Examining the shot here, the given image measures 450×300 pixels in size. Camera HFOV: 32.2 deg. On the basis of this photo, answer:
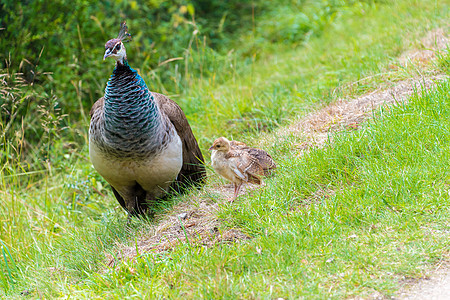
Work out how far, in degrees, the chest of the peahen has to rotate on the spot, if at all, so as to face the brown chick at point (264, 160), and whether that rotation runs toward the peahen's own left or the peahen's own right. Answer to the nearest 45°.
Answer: approximately 135° to the peahen's own left

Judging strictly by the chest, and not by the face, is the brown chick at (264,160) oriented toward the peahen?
yes

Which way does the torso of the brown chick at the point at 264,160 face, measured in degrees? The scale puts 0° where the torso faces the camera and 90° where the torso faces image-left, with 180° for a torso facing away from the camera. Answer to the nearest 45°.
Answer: approximately 90°

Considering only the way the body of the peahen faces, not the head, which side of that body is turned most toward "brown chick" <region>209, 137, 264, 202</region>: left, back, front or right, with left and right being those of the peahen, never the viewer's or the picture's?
left

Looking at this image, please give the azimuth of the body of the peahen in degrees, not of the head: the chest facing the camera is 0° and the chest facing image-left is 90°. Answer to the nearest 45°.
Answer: approximately 45°
